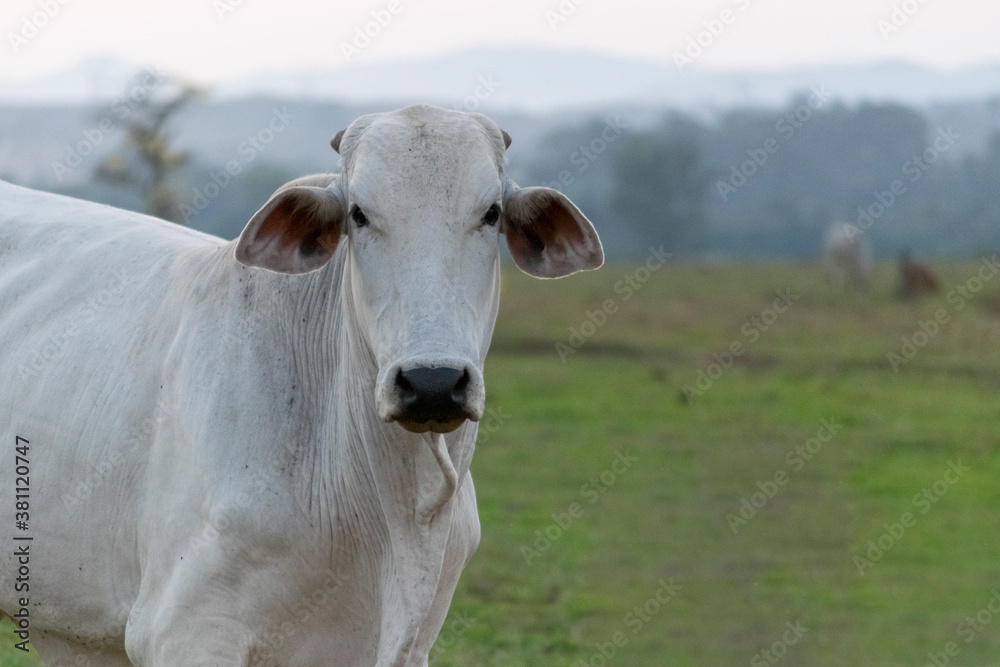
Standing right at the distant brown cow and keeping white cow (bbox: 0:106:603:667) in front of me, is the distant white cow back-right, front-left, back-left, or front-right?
back-right

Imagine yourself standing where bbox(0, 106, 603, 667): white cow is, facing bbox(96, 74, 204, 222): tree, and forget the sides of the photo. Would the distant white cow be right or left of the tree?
right

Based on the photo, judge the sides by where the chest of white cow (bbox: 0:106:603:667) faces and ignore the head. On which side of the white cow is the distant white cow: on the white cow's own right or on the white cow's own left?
on the white cow's own left

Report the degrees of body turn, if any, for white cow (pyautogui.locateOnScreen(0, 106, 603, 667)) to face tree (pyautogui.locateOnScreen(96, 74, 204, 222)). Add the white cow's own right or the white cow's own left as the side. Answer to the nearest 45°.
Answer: approximately 135° to the white cow's own left

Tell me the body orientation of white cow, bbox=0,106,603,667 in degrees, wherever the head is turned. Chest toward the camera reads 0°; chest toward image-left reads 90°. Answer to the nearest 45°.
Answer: approximately 315°

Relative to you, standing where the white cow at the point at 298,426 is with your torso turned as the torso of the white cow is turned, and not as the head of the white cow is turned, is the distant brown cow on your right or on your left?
on your left
